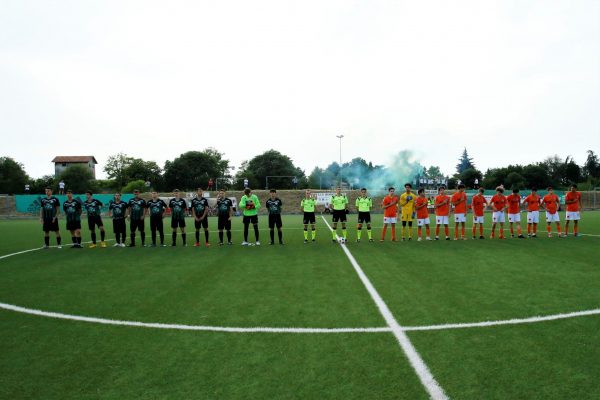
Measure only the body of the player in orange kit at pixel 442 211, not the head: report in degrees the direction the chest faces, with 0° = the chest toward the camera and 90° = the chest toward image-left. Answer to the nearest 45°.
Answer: approximately 0°

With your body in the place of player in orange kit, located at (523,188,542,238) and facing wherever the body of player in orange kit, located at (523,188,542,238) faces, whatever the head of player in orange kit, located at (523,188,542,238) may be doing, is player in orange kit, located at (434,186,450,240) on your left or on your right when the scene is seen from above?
on your right

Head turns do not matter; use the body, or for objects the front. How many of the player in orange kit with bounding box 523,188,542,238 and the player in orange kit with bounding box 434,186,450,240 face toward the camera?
2

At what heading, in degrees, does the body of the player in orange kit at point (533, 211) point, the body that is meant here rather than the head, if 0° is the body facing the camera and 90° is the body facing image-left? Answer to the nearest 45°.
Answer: approximately 0°

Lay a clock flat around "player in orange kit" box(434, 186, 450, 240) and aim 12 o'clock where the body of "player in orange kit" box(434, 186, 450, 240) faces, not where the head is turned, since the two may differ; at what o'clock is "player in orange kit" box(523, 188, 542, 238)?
"player in orange kit" box(523, 188, 542, 238) is roughly at 8 o'clock from "player in orange kit" box(434, 186, 450, 240).

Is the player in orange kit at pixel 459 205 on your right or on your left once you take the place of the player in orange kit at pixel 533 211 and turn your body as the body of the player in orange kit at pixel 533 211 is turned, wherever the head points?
on your right
